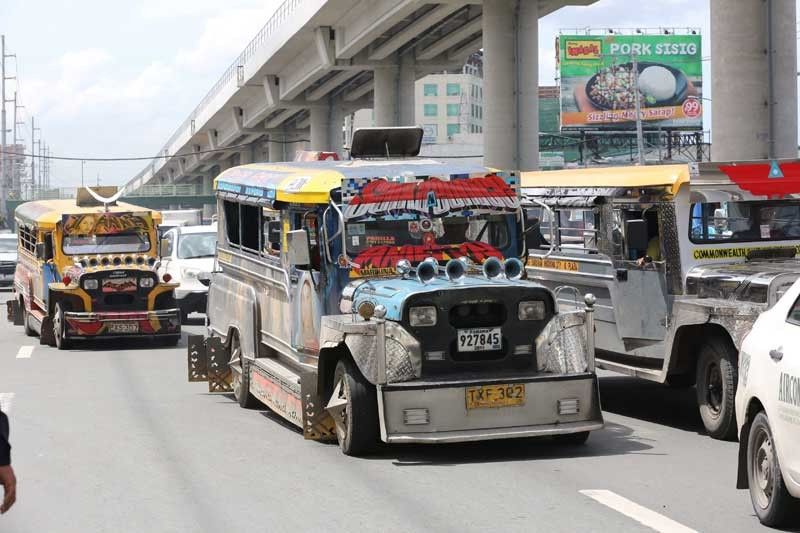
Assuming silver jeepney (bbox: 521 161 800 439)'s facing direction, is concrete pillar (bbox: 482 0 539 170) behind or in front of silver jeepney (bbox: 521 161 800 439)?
behind

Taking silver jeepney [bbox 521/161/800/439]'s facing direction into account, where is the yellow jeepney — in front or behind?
behind

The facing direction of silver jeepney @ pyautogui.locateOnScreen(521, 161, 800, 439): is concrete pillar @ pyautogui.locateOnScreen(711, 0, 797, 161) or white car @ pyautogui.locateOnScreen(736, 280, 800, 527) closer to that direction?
the white car

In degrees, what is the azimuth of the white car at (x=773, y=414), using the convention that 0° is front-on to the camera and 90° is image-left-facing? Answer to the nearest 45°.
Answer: approximately 315°

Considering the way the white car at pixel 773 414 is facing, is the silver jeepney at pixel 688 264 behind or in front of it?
behind

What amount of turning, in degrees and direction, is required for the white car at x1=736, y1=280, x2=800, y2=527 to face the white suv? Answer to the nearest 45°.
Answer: approximately 180°

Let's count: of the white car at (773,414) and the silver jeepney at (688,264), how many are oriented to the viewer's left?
0

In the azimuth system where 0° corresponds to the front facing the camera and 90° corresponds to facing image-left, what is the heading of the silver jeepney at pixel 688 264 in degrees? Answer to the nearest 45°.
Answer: approximately 315°

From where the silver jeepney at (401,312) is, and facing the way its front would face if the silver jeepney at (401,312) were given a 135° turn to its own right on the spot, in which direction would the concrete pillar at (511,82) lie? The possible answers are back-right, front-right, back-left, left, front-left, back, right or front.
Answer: right
